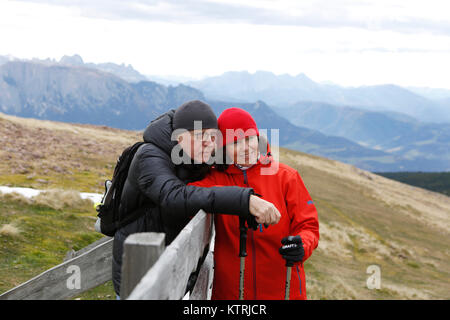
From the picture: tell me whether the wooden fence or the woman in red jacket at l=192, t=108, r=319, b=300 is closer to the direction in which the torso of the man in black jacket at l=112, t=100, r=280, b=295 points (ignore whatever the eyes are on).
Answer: the woman in red jacket

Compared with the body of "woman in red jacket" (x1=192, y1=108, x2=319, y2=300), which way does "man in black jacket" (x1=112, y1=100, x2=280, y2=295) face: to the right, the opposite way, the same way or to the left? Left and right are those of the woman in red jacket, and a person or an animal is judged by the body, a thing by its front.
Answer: to the left

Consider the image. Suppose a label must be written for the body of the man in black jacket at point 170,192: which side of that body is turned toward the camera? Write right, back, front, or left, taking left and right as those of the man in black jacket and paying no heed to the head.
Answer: right

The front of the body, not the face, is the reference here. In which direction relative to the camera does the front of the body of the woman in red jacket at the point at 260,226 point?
toward the camera

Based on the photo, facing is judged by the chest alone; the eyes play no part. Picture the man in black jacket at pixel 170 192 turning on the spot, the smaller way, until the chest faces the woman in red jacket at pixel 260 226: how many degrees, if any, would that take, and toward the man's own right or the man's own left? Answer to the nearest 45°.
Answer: approximately 45° to the man's own left

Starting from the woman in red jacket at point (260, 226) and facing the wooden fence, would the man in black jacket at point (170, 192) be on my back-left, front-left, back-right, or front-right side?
front-right

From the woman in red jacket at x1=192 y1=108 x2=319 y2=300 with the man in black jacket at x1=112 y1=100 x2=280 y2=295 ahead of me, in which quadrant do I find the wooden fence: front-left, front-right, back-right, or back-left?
front-left

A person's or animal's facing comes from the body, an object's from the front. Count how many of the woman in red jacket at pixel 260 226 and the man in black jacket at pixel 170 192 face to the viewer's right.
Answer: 1
